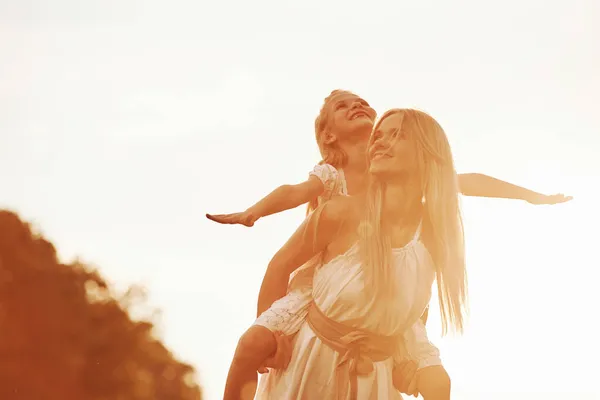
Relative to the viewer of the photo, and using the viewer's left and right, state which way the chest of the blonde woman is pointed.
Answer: facing the viewer

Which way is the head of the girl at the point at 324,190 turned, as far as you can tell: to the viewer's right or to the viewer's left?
to the viewer's right

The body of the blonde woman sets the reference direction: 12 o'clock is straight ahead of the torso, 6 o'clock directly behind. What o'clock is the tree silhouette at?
The tree silhouette is roughly at 5 o'clock from the blonde woman.
